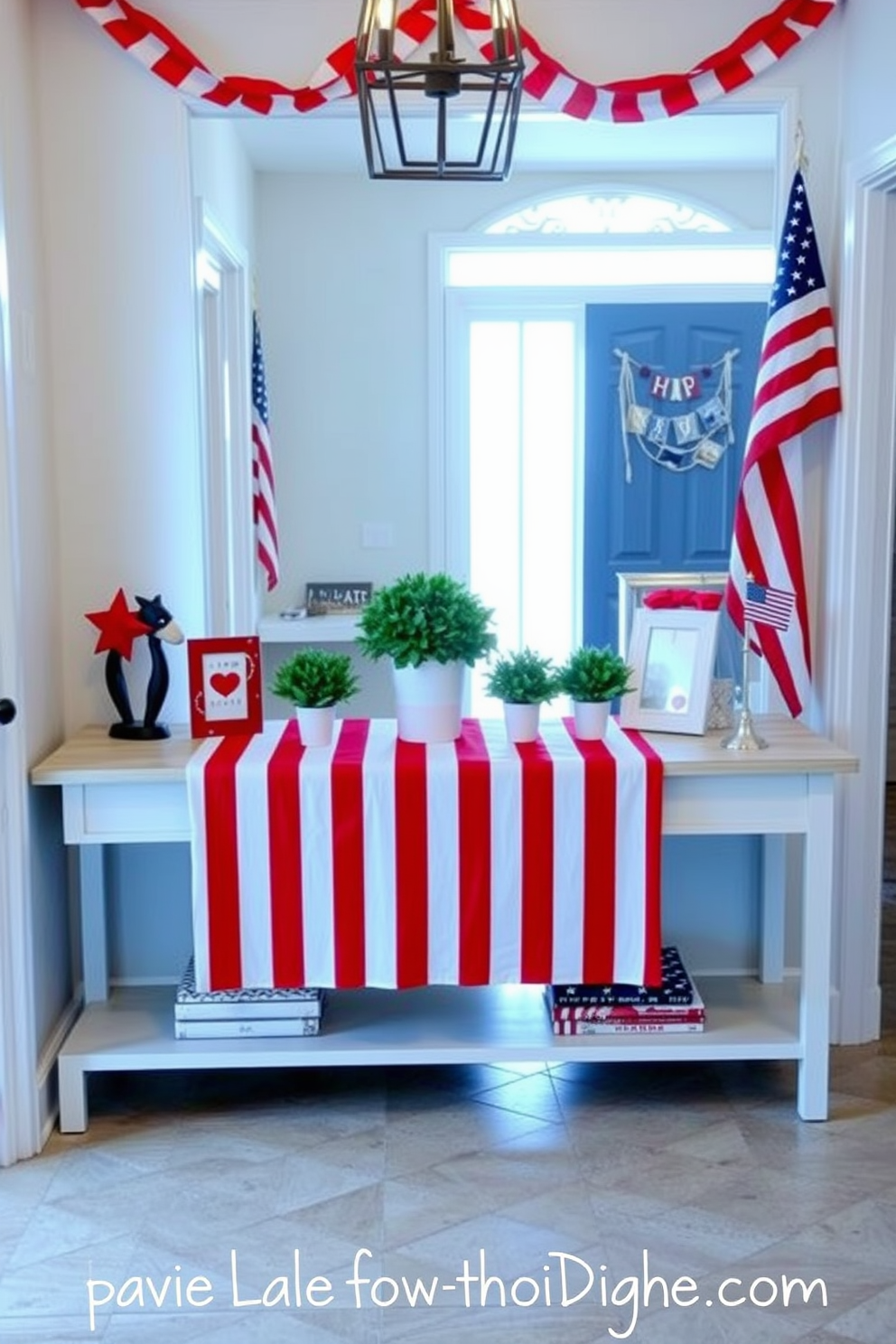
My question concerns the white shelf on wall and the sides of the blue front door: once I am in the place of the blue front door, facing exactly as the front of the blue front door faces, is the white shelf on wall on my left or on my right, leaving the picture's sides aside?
on my right

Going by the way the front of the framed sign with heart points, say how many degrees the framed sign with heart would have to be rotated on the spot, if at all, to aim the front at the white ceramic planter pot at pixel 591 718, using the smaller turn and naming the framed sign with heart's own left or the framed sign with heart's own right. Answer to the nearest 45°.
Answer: approximately 90° to the framed sign with heart's own left

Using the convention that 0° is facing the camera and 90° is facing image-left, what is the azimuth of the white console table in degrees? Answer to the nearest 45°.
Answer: approximately 0°

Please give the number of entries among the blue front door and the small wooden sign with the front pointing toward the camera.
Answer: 2

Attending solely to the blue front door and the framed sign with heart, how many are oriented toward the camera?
2

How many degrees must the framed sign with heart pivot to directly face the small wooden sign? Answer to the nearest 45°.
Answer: approximately 135° to its left

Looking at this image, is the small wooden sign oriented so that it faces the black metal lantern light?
yes

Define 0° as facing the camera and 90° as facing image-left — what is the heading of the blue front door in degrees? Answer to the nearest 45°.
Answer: approximately 0°

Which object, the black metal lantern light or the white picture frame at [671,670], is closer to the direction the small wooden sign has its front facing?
the black metal lantern light

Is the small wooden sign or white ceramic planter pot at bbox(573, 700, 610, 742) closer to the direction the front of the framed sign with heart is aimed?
the white ceramic planter pot

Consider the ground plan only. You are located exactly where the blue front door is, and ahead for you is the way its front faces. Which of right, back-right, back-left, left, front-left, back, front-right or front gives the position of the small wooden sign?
right

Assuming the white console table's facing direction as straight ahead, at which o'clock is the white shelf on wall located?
The white shelf on wall is roughly at 5 o'clock from the white console table.
